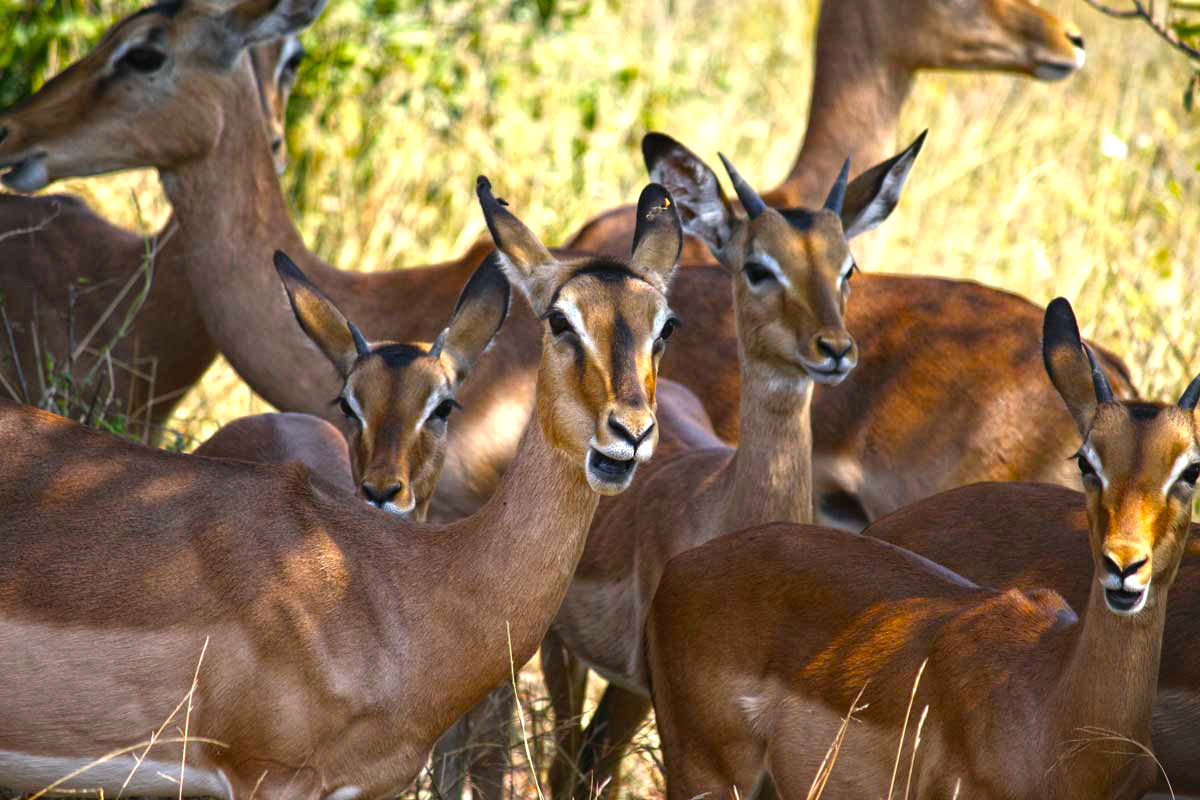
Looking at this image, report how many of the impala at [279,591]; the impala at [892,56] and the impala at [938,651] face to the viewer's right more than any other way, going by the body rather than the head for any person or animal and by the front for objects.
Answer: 3

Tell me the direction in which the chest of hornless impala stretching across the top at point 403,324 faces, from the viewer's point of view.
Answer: to the viewer's left

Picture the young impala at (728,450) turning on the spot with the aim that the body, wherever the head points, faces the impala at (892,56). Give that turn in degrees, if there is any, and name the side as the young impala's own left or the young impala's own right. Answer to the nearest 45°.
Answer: approximately 135° to the young impala's own left

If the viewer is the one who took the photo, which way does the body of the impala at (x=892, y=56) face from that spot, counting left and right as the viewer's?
facing to the right of the viewer

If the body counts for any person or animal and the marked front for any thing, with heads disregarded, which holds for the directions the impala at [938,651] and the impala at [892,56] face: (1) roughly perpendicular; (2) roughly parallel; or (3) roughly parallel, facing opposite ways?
roughly parallel

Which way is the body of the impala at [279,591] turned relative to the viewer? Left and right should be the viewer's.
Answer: facing to the right of the viewer

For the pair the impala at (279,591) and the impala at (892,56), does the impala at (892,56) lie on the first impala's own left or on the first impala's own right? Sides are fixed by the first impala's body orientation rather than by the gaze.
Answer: on the first impala's own left

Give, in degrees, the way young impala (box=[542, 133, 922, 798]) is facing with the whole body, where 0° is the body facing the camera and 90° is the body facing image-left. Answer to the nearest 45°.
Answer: approximately 315°

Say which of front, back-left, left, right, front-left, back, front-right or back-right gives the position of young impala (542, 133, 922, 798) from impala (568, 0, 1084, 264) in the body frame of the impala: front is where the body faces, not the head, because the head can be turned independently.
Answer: right

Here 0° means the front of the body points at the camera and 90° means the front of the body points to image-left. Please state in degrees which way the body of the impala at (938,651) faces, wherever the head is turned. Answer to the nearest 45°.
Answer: approximately 270°

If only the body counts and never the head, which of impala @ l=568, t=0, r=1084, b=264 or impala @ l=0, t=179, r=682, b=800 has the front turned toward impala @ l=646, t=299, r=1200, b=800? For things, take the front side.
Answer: impala @ l=0, t=179, r=682, b=800
